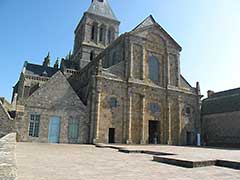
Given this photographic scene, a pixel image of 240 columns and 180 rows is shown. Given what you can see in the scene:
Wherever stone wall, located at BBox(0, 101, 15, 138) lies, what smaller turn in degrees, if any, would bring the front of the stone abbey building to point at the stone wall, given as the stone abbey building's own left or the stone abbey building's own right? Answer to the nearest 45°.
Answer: approximately 90° to the stone abbey building's own right

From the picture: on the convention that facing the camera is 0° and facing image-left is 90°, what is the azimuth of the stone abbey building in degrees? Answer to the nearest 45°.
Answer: approximately 315°

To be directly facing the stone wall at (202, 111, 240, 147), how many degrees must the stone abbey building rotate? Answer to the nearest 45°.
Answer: approximately 45° to its left
